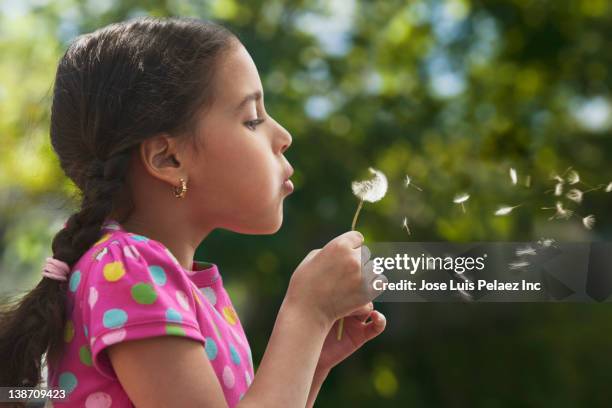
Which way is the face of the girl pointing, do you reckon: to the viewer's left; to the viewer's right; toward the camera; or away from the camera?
to the viewer's right

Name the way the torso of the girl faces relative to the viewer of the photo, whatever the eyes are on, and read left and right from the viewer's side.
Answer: facing to the right of the viewer

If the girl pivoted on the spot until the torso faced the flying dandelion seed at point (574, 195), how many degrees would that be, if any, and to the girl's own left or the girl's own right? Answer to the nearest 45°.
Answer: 0° — they already face it

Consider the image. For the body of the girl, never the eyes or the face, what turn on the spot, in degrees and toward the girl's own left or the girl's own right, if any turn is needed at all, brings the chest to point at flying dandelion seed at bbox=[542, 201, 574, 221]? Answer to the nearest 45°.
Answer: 0° — they already face it
